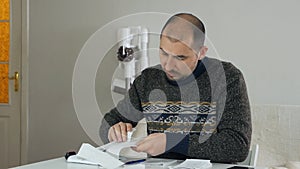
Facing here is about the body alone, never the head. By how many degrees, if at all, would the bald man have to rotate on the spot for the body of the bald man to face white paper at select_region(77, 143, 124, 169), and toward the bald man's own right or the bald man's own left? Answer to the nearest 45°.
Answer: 0° — they already face it

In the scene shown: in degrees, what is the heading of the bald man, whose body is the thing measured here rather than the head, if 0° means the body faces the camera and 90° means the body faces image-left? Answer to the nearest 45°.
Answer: approximately 45°
